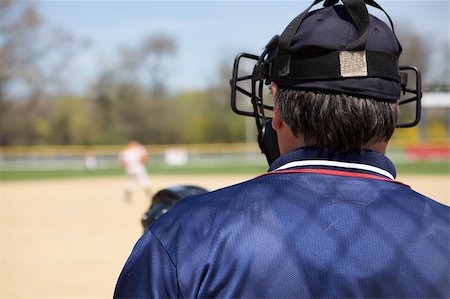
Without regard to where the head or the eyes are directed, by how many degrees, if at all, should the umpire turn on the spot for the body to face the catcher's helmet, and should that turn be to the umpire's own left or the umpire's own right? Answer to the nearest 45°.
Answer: approximately 45° to the umpire's own left

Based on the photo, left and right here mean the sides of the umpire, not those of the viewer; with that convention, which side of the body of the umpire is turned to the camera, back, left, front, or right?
back
